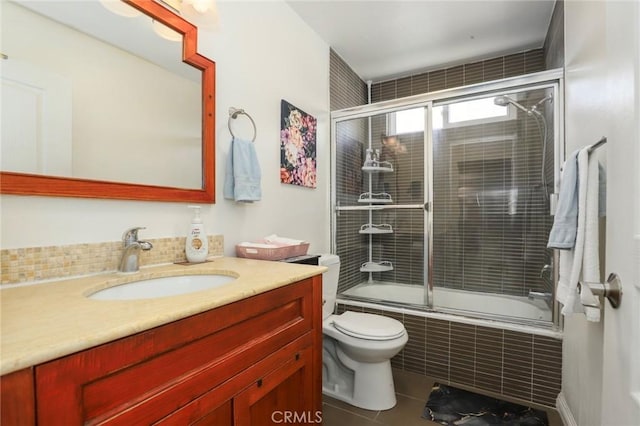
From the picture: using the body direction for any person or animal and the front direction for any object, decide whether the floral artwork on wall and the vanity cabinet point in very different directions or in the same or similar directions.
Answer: same or similar directions

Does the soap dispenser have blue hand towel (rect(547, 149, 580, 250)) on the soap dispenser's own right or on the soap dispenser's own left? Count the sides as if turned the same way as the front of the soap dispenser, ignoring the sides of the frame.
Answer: on the soap dispenser's own left

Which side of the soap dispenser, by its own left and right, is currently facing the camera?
front

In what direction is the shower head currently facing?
to the viewer's left

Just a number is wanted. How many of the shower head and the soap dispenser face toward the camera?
1

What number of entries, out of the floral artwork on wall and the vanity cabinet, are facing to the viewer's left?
0

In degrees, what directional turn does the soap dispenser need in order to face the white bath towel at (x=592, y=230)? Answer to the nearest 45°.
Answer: approximately 45° to its left

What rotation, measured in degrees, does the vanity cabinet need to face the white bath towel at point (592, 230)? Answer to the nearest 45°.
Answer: approximately 45° to its left

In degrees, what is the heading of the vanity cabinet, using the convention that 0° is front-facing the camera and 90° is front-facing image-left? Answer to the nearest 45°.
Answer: approximately 315°

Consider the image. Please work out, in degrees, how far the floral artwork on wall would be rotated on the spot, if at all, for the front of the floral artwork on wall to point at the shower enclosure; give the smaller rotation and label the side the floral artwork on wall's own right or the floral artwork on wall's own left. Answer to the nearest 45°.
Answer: approximately 45° to the floral artwork on wall's own left
